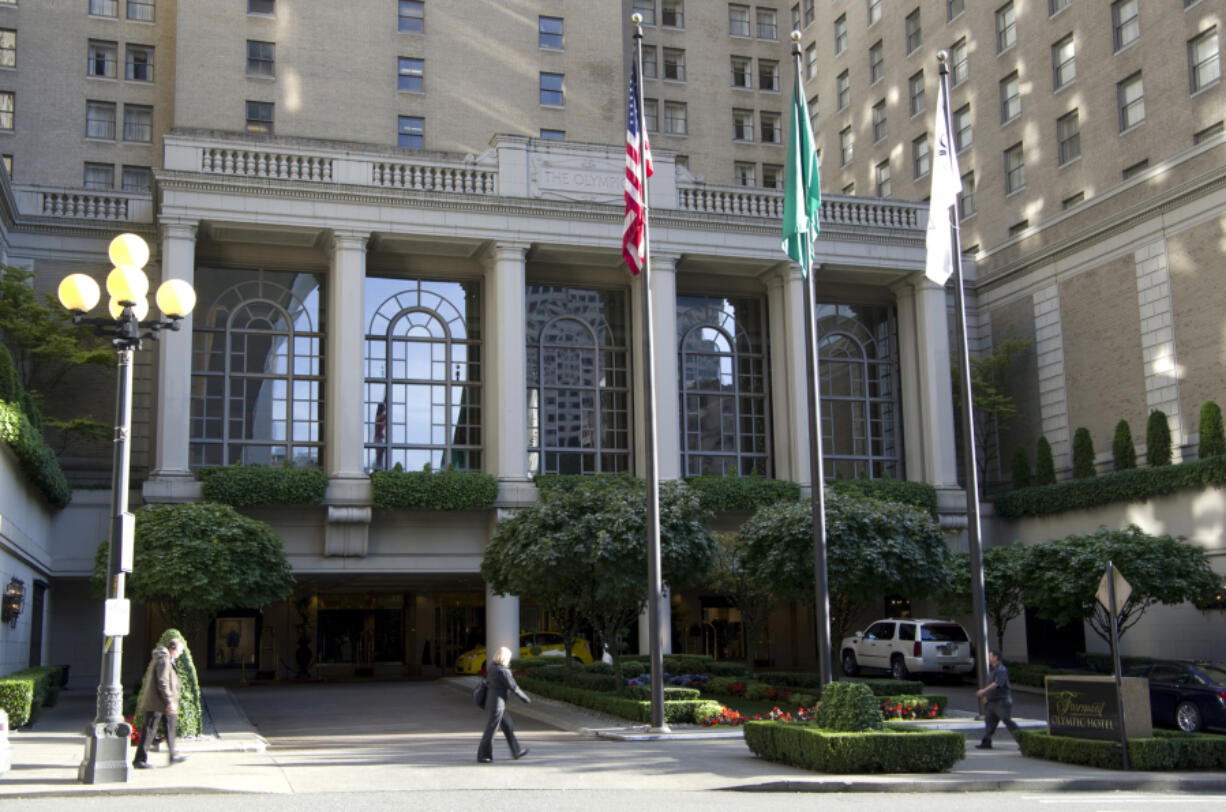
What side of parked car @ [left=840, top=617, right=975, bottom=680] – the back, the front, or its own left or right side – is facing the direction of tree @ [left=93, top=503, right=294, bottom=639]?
left

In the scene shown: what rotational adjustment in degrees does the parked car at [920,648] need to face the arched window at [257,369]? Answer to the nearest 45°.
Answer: approximately 45° to its left

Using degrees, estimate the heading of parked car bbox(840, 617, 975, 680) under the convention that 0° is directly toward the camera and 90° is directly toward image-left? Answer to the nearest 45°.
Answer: approximately 135°

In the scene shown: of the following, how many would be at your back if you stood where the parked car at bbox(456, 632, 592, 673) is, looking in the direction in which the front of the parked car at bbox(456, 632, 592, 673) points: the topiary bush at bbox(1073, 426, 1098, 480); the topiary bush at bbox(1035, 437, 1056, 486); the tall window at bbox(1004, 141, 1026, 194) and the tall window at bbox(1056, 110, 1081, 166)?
4

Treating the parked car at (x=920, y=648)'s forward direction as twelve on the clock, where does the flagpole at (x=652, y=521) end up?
The flagpole is roughly at 8 o'clock from the parked car.

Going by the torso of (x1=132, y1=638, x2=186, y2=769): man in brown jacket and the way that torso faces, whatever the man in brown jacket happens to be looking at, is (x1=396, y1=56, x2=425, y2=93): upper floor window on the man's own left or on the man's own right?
on the man's own left

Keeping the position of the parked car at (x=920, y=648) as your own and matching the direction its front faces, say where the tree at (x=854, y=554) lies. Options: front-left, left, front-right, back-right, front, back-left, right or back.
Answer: back-left

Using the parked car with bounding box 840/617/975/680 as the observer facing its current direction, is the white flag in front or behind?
behind

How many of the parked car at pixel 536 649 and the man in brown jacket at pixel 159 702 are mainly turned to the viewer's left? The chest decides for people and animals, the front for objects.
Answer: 1

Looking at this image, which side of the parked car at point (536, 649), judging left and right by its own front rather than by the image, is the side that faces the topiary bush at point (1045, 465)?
back

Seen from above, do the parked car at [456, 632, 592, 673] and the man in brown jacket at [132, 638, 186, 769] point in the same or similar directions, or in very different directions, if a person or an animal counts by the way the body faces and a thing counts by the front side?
very different directions

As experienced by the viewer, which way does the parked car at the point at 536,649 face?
facing to the left of the viewer
